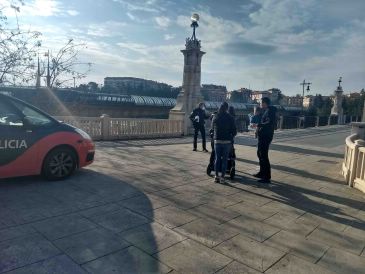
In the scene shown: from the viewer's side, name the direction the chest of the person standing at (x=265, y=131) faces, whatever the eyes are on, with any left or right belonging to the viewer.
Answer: facing to the left of the viewer

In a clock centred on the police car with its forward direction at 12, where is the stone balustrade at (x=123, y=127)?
The stone balustrade is roughly at 10 o'clock from the police car.

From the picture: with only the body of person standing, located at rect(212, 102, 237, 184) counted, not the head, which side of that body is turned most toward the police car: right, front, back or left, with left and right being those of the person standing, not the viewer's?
left

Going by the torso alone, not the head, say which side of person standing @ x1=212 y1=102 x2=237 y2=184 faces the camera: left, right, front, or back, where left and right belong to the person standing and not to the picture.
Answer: back

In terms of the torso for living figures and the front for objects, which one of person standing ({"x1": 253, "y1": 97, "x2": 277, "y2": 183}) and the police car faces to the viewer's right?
the police car

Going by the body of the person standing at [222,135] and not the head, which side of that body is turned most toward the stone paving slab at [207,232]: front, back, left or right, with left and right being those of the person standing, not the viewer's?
back

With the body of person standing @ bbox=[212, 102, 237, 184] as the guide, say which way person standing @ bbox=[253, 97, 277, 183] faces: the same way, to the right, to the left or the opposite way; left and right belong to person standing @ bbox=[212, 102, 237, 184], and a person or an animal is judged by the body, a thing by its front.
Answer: to the left

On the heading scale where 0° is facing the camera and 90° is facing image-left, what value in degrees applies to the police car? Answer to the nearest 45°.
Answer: approximately 270°

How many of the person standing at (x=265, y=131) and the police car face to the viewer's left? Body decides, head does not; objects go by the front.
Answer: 1

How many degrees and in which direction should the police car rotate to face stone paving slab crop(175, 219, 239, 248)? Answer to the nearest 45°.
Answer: approximately 45° to its right

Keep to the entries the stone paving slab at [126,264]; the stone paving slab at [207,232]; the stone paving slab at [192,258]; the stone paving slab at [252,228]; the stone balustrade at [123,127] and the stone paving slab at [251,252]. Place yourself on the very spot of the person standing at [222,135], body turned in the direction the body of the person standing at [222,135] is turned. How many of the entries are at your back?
5
